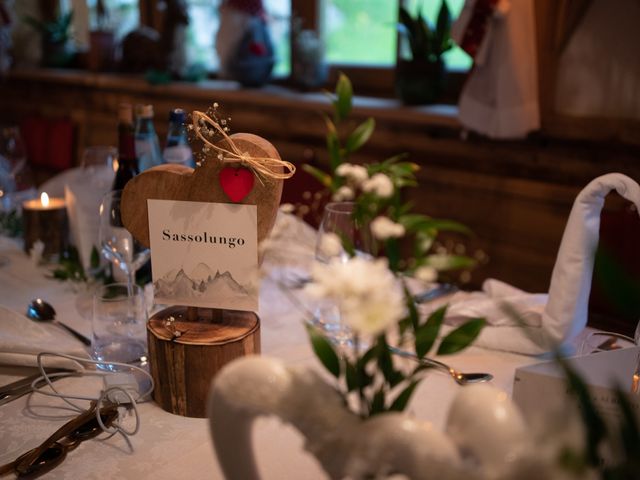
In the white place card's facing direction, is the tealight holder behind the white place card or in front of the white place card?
behind

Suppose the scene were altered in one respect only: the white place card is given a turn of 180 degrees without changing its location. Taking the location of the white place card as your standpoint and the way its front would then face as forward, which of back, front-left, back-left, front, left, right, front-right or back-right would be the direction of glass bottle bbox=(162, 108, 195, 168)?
front

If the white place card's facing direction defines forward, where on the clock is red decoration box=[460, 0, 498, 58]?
The red decoration is roughly at 7 o'clock from the white place card.

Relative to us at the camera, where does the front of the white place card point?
facing the viewer

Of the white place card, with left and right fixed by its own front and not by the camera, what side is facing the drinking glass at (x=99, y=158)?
back

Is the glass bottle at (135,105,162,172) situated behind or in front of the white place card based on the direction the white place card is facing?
behind

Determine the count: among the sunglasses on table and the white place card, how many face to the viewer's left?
0
